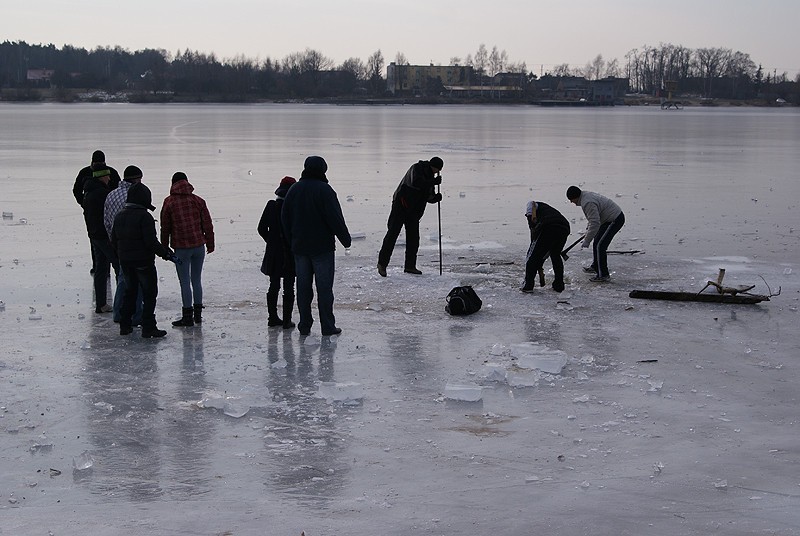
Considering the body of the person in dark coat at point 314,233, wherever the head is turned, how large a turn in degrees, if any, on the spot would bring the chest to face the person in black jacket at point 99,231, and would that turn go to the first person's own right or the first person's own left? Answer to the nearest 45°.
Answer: approximately 90° to the first person's own left

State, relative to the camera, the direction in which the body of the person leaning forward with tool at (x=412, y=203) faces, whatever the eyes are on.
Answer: to the viewer's right

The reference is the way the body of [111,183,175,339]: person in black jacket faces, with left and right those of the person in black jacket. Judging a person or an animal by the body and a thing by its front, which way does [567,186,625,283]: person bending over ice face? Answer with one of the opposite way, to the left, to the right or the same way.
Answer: to the left

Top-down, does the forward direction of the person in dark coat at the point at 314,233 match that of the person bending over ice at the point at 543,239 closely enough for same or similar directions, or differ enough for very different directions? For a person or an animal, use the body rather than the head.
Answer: very different directions

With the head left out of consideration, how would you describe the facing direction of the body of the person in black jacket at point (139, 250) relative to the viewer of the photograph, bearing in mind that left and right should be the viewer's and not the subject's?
facing away from the viewer and to the right of the viewer

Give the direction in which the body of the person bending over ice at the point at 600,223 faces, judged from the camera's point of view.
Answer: to the viewer's left

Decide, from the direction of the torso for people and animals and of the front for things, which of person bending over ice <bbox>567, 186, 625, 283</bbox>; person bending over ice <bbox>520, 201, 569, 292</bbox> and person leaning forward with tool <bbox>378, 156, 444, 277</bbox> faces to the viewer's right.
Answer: the person leaning forward with tool

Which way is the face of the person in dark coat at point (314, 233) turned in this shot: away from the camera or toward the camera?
away from the camera

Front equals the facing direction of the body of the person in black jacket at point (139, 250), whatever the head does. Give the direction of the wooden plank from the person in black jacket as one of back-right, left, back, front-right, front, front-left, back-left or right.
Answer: front-right

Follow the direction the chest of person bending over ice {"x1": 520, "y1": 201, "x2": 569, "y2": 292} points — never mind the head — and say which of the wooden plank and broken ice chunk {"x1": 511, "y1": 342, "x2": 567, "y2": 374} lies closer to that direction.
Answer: the broken ice chunk
